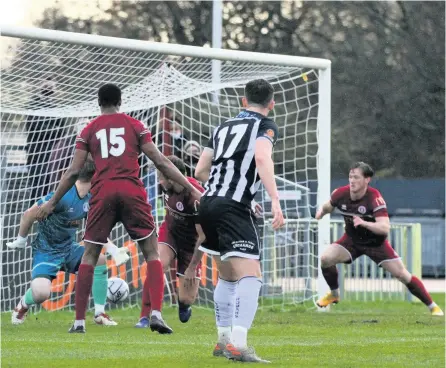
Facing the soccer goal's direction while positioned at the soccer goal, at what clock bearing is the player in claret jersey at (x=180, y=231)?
The player in claret jersey is roughly at 1 o'clock from the soccer goal.

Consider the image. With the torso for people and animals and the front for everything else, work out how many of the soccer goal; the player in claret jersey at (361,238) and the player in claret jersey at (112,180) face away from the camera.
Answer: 1

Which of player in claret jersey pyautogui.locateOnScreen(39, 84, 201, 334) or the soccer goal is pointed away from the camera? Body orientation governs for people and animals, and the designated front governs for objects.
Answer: the player in claret jersey

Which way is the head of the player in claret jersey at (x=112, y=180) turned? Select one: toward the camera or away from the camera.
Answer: away from the camera

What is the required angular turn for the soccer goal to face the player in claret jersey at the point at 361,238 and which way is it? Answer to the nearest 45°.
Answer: approximately 45° to its left

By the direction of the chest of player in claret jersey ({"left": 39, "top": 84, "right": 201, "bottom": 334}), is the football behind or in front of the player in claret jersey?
in front

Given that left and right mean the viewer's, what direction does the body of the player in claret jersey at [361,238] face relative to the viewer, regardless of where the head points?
facing the viewer and to the left of the viewer

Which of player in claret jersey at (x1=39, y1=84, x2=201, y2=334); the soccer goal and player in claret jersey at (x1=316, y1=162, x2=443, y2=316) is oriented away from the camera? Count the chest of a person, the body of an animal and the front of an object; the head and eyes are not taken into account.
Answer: player in claret jersey at (x1=39, y1=84, x2=201, y2=334)

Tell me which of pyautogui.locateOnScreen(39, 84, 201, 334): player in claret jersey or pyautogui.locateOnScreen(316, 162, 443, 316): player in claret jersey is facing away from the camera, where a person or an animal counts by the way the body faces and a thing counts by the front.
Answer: pyautogui.locateOnScreen(39, 84, 201, 334): player in claret jersey

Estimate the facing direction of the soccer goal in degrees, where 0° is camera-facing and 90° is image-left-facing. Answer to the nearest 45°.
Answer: approximately 315°

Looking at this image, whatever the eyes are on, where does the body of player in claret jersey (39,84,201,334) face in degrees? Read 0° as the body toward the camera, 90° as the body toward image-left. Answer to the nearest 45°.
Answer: approximately 180°

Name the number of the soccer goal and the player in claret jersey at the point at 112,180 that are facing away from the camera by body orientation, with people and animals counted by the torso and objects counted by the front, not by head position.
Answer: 1

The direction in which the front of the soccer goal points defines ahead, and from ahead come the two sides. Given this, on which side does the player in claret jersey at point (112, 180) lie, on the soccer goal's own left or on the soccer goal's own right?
on the soccer goal's own right

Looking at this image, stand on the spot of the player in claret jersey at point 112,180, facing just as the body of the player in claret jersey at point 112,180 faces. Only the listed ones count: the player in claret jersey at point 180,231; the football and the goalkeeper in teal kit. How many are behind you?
0

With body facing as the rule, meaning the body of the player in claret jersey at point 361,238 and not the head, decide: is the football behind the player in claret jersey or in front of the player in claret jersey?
in front

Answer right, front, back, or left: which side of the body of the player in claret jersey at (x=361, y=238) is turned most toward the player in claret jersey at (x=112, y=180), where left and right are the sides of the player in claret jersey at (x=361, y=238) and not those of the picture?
front
